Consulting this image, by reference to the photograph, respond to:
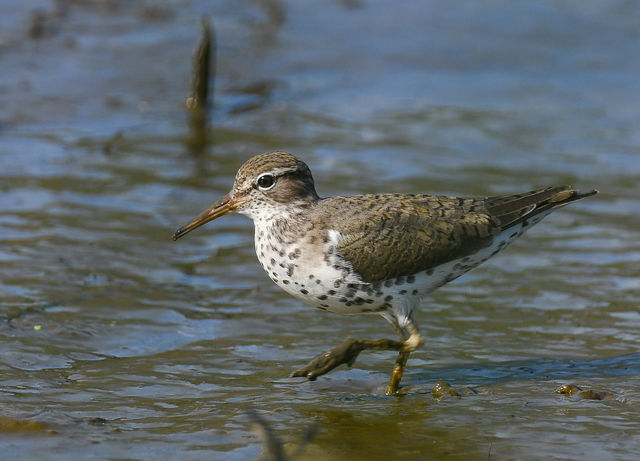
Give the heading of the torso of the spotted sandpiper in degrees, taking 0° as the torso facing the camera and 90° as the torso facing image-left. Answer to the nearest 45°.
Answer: approximately 90°

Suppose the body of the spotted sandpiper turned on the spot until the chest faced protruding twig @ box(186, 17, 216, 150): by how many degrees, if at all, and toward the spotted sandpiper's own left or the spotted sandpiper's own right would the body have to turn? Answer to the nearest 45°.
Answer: approximately 90° to the spotted sandpiper's own right
